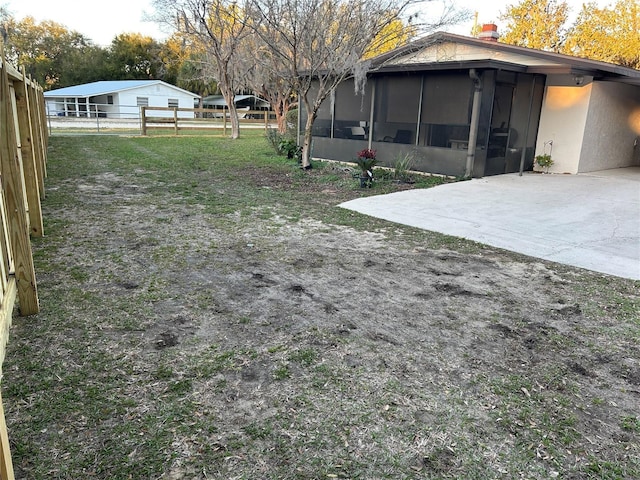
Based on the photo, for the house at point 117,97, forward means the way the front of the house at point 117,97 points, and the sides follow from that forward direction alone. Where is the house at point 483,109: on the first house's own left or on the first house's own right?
on the first house's own left

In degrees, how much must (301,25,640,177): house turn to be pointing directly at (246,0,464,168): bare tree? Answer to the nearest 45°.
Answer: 0° — it already faces it

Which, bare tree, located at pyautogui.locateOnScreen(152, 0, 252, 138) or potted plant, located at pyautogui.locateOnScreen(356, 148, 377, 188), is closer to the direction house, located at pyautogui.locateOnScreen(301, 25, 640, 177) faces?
the potted plant

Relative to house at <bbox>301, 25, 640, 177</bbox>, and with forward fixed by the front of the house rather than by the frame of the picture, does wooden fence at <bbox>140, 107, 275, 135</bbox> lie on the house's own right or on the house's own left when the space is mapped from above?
on the house's own right

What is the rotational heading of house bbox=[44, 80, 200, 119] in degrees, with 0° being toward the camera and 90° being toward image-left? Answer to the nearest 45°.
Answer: approximately 45°

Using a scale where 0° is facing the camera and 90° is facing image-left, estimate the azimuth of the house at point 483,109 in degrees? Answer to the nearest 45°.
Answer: approximately 45°

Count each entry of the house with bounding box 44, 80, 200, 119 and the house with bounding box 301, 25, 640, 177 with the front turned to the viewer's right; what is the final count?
0

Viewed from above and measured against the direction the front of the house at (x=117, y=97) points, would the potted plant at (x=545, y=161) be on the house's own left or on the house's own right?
on the house's own left

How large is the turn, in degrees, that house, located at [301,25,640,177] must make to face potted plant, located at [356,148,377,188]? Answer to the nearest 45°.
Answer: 0° — it already faces it
